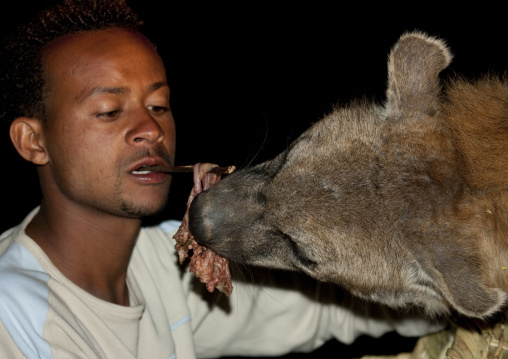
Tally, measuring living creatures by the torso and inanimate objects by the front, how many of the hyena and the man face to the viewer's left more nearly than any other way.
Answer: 1

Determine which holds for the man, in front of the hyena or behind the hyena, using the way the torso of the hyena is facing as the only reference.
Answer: in front

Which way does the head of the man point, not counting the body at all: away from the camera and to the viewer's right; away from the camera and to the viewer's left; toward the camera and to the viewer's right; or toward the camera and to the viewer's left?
toward the camera and to the viewer's right

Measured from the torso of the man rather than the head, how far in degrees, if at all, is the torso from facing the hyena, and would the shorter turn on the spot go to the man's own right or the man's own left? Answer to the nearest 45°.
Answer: approximately 45° to the man's own left

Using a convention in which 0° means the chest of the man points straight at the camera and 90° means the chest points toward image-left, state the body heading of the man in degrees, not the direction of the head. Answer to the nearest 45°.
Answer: approximately 315°

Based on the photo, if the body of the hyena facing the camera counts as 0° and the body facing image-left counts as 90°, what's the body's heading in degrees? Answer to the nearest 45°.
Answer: approximately 90°
